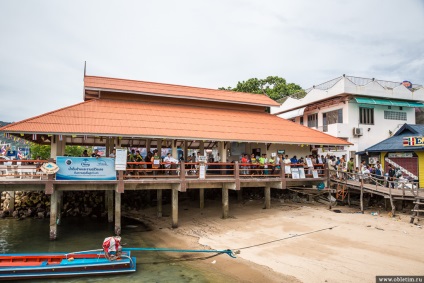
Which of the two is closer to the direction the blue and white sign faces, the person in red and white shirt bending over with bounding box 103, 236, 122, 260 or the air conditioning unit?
the person in red and white shirt bending over

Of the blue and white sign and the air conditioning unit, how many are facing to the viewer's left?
0

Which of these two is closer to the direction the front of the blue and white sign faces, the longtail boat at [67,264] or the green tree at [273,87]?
the longtail boat

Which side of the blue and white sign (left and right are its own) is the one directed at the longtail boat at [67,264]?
front

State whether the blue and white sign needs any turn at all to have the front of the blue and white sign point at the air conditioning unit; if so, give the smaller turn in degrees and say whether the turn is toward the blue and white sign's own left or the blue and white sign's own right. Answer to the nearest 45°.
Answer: approximately 90° to the blue and white sign's own left

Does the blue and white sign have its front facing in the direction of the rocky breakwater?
no

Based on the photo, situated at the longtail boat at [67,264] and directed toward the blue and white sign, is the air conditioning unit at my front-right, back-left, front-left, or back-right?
front-right

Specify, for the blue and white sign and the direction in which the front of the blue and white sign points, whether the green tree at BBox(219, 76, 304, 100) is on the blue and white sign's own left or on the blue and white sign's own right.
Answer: on the blue and white sign's own left

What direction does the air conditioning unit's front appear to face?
toward the camera

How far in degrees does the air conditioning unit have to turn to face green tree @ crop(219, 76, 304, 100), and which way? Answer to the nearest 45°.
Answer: approximately 135° to its right

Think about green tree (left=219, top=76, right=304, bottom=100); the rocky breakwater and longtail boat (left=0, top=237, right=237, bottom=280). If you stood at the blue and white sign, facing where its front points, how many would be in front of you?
1

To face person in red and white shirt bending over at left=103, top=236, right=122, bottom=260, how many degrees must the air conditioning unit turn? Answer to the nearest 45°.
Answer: approximately 45° to its right

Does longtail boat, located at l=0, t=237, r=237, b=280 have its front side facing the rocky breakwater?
no
